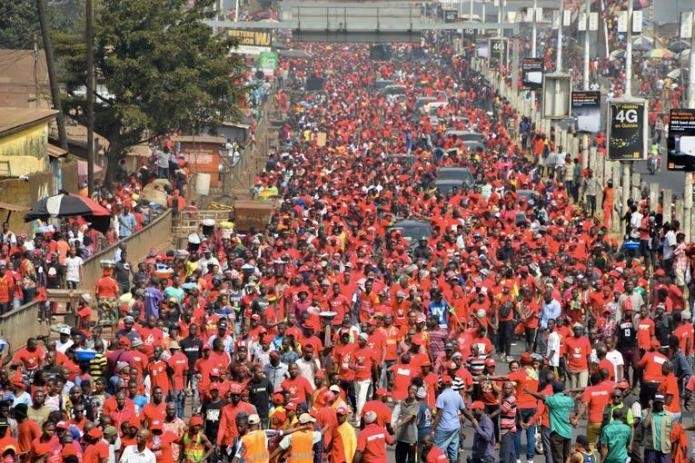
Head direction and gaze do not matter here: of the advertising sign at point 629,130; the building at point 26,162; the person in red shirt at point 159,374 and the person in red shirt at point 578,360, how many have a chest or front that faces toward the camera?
3

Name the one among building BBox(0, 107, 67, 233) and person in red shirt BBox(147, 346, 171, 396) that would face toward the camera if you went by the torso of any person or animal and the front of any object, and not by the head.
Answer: the person in red shirt

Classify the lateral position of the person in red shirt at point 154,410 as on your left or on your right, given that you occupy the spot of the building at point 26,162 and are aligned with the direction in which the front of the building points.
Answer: on your right

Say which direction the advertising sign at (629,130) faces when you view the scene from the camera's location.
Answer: facing the viewer

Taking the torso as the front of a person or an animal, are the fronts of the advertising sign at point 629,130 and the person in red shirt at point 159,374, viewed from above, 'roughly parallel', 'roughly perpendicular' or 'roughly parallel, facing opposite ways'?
roughly parallel

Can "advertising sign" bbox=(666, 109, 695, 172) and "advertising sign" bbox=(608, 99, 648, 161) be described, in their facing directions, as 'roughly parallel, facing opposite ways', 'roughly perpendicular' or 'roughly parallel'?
roughly parallel

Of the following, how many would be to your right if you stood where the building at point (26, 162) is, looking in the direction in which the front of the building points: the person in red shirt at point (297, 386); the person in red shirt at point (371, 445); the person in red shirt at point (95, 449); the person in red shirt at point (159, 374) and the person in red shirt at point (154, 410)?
5

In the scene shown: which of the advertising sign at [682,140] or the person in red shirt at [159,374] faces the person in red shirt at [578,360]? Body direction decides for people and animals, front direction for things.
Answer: the advertising sign

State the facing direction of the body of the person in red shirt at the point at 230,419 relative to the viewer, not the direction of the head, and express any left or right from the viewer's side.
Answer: facing the viewer and to the right of the viewer

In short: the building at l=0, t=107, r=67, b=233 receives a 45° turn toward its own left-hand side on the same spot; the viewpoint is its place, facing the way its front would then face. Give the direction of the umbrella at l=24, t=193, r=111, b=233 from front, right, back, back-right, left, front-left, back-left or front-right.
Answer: front-right

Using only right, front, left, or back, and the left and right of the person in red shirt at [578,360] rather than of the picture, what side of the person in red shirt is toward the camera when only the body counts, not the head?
front

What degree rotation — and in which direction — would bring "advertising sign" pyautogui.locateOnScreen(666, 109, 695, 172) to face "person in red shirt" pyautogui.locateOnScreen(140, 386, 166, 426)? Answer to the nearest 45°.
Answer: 0° — it already faces them

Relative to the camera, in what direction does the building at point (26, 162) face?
facing to the right of the viewer

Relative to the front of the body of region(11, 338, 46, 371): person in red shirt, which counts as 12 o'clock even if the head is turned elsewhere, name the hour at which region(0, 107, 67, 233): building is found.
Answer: The building is roughly at 6 o'clock from the person in red shirt.

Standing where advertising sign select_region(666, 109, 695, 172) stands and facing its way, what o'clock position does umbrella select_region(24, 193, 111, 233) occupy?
The umbrella is roughly at 2 o'clock from the advertising sign.

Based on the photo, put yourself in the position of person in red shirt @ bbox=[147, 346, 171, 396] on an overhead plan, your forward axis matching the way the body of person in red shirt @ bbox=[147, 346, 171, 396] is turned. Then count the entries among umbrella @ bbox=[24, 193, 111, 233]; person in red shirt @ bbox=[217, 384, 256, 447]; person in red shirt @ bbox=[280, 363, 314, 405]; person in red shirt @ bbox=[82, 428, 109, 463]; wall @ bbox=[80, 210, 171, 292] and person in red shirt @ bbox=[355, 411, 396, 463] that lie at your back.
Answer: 2

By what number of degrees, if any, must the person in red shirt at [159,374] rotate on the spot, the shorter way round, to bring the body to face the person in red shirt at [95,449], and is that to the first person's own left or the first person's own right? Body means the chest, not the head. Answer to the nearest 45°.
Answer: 0° — they already face them
